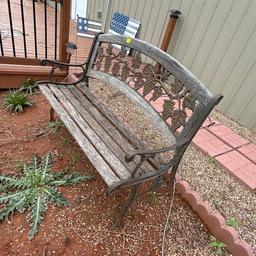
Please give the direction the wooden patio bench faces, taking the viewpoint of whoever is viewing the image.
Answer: facing the viewer and to the left of the viewer

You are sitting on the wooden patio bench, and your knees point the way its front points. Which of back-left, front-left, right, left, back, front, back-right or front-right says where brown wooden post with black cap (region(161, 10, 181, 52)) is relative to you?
back-right

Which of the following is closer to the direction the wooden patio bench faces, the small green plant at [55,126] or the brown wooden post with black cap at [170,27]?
the small green plant

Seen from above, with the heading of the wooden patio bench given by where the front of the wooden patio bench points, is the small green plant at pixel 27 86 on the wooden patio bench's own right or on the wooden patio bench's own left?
on the wooden patio bench's own right

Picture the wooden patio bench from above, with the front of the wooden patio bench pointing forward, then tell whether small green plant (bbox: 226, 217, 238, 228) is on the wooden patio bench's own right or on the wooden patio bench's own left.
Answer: on the wooden patio bench's own left

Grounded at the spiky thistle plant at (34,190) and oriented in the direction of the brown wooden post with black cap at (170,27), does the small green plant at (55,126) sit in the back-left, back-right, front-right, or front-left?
front-left

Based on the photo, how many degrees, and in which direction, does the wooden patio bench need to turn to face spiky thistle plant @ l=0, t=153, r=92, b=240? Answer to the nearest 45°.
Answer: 0° — it already faces it

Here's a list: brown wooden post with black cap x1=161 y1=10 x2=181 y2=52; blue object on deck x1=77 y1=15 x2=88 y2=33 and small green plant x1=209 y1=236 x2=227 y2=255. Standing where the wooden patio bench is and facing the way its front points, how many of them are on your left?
1

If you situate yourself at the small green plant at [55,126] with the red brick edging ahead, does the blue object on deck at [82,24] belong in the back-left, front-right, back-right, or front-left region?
back-left

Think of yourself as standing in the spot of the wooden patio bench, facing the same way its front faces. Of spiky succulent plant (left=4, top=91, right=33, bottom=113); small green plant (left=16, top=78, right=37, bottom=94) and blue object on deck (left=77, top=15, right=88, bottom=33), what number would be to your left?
0

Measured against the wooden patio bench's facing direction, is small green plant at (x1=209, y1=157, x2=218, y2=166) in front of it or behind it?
behind
